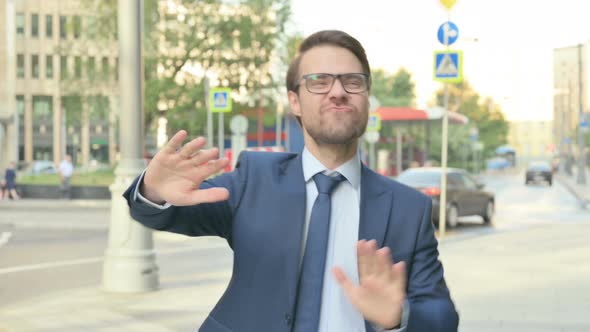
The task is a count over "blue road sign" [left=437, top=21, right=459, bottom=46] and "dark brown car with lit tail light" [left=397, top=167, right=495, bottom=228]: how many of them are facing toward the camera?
1

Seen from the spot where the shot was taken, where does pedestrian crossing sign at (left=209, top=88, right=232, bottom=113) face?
facing the viewer

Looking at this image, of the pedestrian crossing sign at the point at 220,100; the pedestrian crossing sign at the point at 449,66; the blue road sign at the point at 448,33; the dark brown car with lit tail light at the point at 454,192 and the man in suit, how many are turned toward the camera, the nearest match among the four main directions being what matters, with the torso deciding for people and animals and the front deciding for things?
4

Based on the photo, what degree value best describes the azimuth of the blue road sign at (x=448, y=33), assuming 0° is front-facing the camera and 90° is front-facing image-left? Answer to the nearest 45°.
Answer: approximately 0°

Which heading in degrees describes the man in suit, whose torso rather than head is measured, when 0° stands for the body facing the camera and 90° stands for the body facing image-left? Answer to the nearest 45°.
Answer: approximately 0°

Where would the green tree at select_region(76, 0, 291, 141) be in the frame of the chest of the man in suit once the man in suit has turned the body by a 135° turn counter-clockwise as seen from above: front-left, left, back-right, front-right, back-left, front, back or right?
front-left

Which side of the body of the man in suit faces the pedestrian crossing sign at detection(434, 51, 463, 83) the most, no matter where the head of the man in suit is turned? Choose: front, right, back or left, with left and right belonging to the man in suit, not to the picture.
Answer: back

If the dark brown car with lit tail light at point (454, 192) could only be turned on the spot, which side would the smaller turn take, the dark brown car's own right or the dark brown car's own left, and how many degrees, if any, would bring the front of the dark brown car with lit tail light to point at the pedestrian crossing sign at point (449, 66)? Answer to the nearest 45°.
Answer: approximately 135° to the dark brown car's own right

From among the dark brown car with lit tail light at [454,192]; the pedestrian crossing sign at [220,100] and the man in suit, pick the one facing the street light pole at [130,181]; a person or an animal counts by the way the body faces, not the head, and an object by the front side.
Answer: the pedestrian crossing sign

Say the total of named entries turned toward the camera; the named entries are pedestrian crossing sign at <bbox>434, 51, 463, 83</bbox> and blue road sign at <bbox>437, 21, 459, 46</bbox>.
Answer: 2

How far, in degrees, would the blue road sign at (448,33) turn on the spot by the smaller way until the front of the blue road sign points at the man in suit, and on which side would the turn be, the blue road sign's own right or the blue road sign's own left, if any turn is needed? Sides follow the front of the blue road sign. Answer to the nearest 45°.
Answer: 0° — it already faces them
